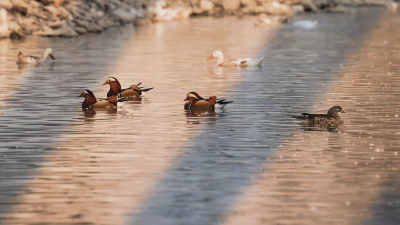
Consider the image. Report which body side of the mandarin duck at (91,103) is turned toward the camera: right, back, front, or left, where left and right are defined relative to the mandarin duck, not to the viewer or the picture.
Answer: left

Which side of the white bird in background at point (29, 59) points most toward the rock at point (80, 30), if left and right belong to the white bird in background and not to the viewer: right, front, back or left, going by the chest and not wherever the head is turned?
left

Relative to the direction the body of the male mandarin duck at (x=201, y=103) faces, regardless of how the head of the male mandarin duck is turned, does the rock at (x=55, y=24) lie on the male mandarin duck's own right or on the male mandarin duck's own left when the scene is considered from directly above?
on the male mandarin duck's own right

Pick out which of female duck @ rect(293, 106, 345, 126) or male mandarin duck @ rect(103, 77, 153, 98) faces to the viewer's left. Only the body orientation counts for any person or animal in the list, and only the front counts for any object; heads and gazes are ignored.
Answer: the male mandarin duck

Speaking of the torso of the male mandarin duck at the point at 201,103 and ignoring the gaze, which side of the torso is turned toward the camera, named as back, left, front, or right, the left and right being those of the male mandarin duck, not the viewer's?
left

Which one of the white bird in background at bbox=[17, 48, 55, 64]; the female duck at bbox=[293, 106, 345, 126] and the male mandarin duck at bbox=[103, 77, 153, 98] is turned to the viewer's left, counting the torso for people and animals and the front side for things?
the male mandarin duck

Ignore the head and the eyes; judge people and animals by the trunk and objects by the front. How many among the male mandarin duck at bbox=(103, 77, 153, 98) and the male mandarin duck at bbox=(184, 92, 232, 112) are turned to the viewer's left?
2

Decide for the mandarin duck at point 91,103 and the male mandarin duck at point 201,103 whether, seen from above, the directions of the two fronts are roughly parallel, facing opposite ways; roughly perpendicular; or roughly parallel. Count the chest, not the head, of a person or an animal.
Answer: roughly parallel

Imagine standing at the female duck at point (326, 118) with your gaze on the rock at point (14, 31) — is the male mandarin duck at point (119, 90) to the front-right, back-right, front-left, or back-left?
front-left

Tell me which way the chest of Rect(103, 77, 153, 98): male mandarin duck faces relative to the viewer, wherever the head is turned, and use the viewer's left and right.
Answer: facing to the left of the viewer

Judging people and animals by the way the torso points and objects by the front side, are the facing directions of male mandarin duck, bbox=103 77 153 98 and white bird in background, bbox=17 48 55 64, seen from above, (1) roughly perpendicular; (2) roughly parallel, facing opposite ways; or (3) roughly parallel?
roughly parallel, facing opposite ways

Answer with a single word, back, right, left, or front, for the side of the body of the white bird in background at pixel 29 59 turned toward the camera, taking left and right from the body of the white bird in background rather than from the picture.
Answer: right

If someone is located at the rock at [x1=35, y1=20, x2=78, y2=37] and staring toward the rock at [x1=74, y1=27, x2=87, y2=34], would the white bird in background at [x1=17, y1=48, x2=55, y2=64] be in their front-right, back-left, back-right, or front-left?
back-right

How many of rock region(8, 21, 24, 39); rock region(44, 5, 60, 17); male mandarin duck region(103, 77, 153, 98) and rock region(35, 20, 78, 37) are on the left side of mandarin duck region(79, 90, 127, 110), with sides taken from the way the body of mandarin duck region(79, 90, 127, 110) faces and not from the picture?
0

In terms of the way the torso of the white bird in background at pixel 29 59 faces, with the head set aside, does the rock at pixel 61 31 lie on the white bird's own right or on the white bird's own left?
on the white bird's own left

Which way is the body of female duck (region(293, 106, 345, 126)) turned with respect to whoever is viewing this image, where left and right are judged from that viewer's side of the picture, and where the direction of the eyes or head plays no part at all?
facing to the right of the viewer
